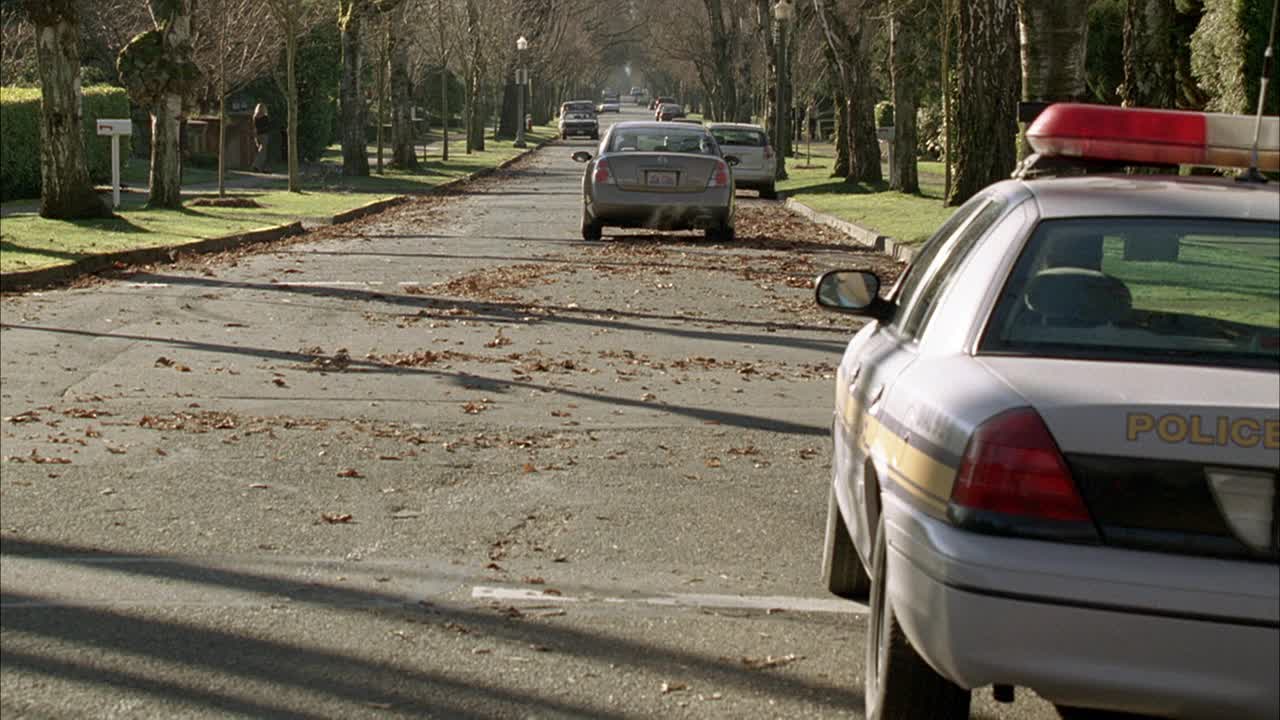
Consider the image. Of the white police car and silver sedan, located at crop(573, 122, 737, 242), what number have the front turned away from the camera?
2

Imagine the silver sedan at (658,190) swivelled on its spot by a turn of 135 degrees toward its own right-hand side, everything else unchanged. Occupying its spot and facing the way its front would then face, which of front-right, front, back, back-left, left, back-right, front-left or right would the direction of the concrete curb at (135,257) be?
right

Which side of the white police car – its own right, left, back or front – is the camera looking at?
back

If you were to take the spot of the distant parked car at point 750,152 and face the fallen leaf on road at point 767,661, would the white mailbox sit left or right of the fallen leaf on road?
right

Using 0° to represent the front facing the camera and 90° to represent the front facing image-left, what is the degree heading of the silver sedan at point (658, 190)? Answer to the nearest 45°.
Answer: approximately 180°

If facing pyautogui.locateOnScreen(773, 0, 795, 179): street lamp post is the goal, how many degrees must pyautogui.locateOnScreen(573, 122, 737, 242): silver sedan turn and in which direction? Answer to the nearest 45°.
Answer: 0° — it already faces it

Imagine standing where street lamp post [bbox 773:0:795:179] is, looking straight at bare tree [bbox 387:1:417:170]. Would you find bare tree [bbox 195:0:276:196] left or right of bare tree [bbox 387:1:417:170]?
left

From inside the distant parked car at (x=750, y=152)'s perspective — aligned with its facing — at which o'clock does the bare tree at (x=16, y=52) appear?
The bare tree is roughly at 9 o'clock from the distant parked car.

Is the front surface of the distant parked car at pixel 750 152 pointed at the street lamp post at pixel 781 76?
yes

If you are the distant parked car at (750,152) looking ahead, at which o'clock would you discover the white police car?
The white police car is roughly at 6 o'clock from the distant parked car.

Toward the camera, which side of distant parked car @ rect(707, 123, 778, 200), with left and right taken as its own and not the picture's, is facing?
back
